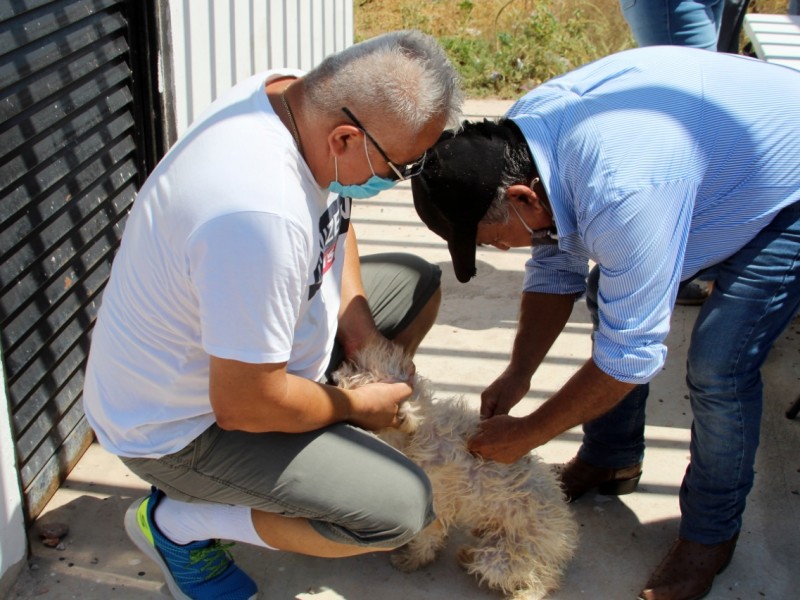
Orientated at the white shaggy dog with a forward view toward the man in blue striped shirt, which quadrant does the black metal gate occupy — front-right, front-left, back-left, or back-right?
back-left

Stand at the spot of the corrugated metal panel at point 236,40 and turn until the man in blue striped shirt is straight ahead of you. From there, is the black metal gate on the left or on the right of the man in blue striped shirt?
right

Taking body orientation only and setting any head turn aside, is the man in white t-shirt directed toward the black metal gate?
no

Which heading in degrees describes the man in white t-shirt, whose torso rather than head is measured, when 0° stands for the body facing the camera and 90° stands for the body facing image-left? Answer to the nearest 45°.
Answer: approximately 270°

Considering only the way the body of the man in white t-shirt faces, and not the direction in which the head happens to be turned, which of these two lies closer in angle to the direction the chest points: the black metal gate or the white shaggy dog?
the white shaggy dog

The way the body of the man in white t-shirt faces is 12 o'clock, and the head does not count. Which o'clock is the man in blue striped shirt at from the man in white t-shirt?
The man in blue striped shirt is roughly at 12 o'clock from the man in white t-shirt.

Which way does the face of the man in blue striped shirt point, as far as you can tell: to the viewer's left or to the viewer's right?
to the viewer's left

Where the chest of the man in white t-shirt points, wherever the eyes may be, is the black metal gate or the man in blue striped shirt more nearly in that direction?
the man in blue striped shirt

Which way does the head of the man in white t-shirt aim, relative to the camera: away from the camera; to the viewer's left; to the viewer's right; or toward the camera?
to the viewer's right

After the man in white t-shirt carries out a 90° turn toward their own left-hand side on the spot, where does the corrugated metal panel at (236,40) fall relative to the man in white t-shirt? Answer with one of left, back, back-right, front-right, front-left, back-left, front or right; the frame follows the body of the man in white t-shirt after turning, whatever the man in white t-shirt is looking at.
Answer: front

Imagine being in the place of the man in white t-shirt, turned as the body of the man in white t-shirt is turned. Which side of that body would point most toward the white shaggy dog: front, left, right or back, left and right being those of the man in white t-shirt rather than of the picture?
front
